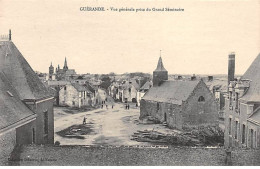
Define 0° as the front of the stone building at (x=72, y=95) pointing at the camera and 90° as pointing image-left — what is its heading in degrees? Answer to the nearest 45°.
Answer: approximately 315°
